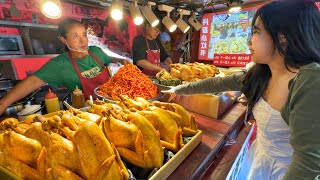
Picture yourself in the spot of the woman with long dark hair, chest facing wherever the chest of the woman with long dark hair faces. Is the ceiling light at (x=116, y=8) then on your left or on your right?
on your right

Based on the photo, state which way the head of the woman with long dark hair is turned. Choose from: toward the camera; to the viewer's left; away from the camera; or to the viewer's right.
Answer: to the viewer's left

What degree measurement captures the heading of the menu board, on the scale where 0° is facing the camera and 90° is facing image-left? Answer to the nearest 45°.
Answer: approximately 0°

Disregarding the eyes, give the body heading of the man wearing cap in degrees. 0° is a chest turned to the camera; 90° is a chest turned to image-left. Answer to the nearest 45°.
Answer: approximately 315°

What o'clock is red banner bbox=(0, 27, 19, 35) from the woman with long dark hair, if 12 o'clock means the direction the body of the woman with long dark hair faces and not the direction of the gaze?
The red banner is roughly at 2 o'clock from the woman with long dark hair.

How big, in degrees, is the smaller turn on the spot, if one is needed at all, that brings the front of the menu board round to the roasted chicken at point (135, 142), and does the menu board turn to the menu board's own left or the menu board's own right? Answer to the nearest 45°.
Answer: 0° — it already faces it

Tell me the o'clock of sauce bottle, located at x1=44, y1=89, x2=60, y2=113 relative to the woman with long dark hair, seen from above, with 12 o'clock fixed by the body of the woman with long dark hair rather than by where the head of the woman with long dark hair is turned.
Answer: The sauce bottle is roughly at 1 o'clock from the woman with long dark hair.

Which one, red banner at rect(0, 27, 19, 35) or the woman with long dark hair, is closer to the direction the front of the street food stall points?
the woman with long dark hair
